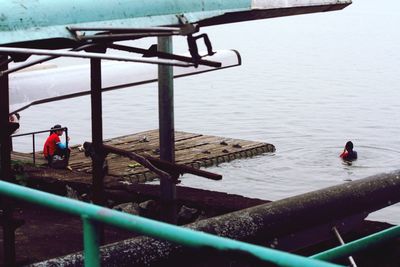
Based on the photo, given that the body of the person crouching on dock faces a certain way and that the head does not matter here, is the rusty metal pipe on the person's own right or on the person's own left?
on the person's own right

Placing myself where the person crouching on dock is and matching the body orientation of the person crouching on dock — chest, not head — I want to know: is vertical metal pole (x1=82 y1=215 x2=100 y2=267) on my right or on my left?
on my right

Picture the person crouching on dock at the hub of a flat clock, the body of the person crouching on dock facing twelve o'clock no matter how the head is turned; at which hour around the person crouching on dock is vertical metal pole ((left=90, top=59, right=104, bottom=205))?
The vertical metal pole is roughly at 3 o'clock from the person crouching on dock.

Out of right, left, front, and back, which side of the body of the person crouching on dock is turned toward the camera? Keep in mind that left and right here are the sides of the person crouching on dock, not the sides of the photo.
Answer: right

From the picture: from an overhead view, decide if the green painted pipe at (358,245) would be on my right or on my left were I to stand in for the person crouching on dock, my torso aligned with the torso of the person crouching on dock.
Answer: on my right

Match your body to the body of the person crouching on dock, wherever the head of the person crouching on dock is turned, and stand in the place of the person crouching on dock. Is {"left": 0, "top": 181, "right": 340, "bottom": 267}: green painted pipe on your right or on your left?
on your right

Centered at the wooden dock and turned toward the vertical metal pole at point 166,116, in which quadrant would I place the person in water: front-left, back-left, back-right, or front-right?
back-left
